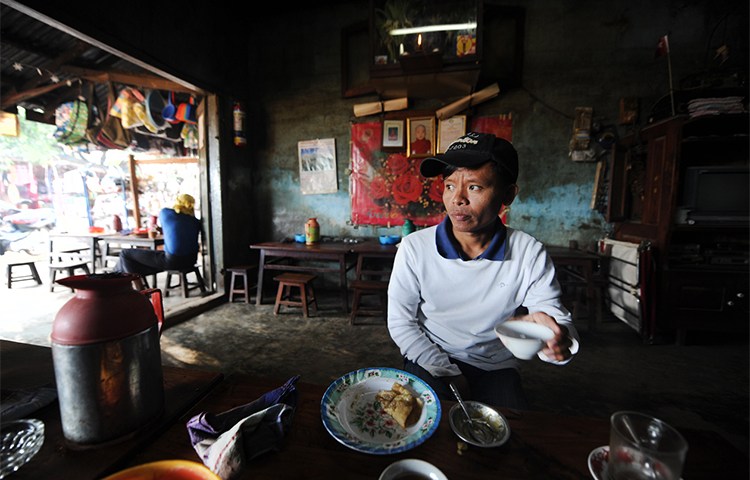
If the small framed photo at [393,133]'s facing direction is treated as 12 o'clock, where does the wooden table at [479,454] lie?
The wooden table is roughly at 12 o'clock from the small framed photo.

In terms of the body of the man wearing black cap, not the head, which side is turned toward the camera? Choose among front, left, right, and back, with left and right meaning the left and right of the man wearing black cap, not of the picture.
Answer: front

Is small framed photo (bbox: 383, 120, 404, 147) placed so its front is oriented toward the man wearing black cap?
yes

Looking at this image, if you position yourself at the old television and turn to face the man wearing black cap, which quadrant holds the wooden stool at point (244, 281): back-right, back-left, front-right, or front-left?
front-right

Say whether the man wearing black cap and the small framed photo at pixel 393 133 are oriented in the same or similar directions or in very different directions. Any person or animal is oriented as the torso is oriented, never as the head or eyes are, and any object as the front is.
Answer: same or similar directions

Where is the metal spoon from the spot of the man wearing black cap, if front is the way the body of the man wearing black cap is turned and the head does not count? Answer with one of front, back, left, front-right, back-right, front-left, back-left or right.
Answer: front

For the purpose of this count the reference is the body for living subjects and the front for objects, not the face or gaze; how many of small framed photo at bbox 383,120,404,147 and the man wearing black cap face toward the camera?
2

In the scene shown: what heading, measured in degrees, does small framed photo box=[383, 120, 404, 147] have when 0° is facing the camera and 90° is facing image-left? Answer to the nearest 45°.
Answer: approximately 0°

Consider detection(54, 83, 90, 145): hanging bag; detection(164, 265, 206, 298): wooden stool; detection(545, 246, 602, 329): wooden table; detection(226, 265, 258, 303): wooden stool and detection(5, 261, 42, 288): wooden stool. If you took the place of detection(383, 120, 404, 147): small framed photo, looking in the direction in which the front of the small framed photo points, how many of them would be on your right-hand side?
4

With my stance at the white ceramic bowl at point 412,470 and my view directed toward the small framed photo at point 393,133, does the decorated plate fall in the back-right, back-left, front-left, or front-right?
front-left

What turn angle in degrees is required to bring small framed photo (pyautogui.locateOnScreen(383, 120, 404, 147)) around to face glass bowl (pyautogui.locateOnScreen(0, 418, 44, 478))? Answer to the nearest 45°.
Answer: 0° — it already faces it

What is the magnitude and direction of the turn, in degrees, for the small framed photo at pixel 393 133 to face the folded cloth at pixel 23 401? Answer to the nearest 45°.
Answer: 0° — it already faces it

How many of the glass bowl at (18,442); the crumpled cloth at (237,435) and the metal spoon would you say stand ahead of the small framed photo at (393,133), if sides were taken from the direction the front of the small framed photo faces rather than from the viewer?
3

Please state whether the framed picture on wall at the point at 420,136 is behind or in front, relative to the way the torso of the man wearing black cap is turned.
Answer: behind

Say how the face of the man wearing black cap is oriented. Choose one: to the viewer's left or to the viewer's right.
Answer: to the viewer's left
